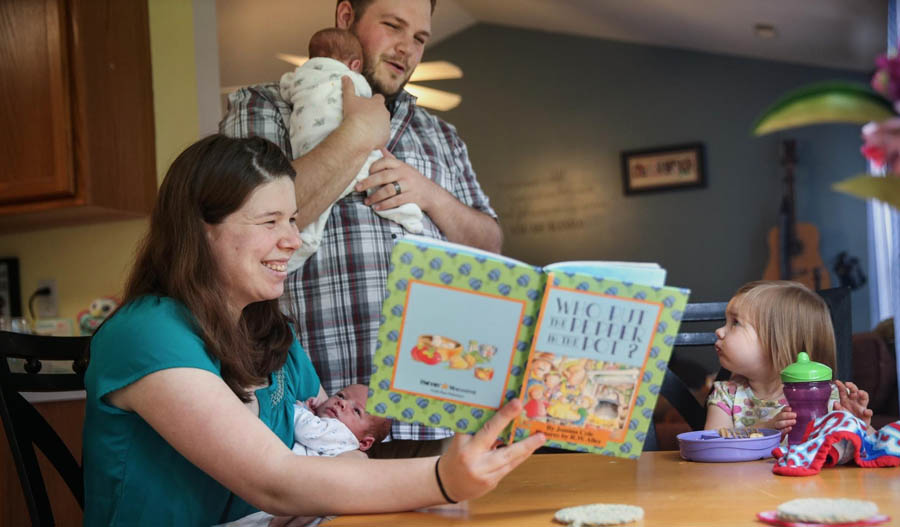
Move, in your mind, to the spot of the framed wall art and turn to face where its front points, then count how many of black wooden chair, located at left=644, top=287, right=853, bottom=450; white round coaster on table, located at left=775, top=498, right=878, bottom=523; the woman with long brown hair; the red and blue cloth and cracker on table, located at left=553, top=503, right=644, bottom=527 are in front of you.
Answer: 5

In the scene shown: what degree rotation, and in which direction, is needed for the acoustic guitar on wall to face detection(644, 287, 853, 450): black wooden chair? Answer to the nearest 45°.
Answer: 0° — it already faces it

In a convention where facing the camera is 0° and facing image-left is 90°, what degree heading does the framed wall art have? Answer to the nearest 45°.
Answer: approximately 0°

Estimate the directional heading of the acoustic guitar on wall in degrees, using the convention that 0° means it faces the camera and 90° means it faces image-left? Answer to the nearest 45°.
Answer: approximately 0°

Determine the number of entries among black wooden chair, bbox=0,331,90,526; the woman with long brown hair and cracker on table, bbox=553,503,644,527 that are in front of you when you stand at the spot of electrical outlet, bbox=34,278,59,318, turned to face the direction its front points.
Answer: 3

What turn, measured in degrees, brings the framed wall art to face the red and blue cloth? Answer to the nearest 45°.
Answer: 0° — it already faces it

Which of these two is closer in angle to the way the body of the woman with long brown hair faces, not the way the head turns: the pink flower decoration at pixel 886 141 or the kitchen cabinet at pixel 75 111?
the pink flower decoration

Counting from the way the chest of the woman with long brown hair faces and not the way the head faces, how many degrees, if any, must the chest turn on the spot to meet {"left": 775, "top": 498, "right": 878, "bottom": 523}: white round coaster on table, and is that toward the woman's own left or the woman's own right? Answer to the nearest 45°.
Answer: approximately 45° to the woman's own right

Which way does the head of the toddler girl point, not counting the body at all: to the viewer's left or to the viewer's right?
to the viewer's left

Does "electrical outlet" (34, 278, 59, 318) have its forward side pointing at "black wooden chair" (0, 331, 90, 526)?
yes

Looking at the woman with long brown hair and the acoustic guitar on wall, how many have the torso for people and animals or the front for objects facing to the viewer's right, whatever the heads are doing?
1

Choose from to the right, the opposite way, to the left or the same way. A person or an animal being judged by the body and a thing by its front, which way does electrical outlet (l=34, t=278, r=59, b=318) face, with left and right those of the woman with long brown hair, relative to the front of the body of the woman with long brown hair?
to the right

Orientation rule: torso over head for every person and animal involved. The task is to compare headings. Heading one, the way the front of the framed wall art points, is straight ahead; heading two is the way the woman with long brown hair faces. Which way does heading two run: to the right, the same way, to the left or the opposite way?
to the left
